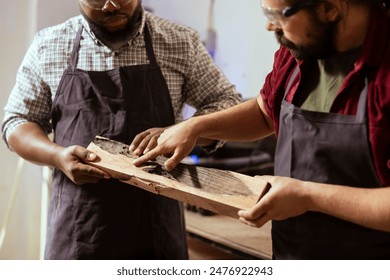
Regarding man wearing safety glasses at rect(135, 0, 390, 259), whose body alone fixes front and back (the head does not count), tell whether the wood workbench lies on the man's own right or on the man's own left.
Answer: on the man's own right

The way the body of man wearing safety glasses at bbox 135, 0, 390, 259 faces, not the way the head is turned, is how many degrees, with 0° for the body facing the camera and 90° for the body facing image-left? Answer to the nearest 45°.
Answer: approximately 45°

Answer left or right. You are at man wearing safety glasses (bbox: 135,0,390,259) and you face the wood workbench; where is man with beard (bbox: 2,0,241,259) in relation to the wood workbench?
left

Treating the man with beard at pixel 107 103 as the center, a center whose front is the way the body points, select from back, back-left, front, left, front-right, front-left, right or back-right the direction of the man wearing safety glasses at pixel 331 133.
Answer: front-left

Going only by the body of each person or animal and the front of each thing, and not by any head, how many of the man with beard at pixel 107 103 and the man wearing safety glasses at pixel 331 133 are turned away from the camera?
0

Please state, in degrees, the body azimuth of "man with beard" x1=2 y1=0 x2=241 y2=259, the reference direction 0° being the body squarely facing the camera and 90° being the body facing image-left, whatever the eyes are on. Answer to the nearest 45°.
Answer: approximately 0°

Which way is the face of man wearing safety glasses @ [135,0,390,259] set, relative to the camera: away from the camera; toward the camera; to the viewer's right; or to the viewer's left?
to the viewer's left
